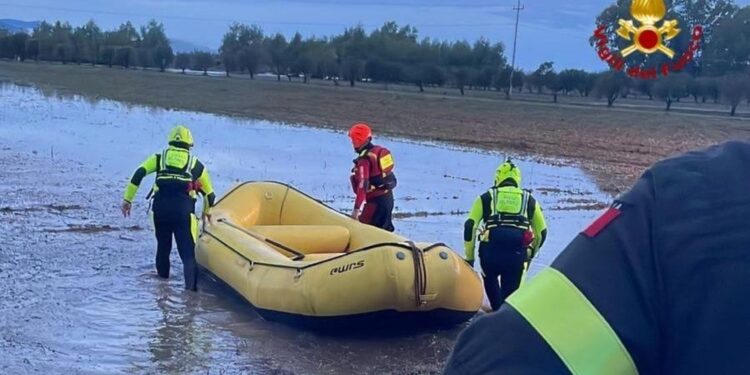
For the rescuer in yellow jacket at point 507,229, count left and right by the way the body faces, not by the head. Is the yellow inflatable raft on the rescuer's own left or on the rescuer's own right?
on the rescuer's own left

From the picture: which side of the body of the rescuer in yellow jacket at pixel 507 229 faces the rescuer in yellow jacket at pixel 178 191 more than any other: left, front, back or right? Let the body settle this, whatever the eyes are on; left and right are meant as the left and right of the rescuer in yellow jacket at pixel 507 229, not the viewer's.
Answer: left

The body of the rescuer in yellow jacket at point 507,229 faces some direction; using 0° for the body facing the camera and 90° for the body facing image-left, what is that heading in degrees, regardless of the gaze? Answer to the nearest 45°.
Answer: approximately 180°

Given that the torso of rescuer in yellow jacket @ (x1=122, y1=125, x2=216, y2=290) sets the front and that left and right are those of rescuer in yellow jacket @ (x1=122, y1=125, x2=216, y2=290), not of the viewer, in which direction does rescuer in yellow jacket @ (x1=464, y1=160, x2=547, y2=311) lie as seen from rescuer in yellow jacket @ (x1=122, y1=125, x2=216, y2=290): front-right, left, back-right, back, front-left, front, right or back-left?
back-right

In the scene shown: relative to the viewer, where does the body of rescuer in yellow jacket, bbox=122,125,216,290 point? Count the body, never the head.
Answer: away from the camera

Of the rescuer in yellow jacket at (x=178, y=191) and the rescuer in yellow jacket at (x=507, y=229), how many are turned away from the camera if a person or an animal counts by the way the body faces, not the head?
2
